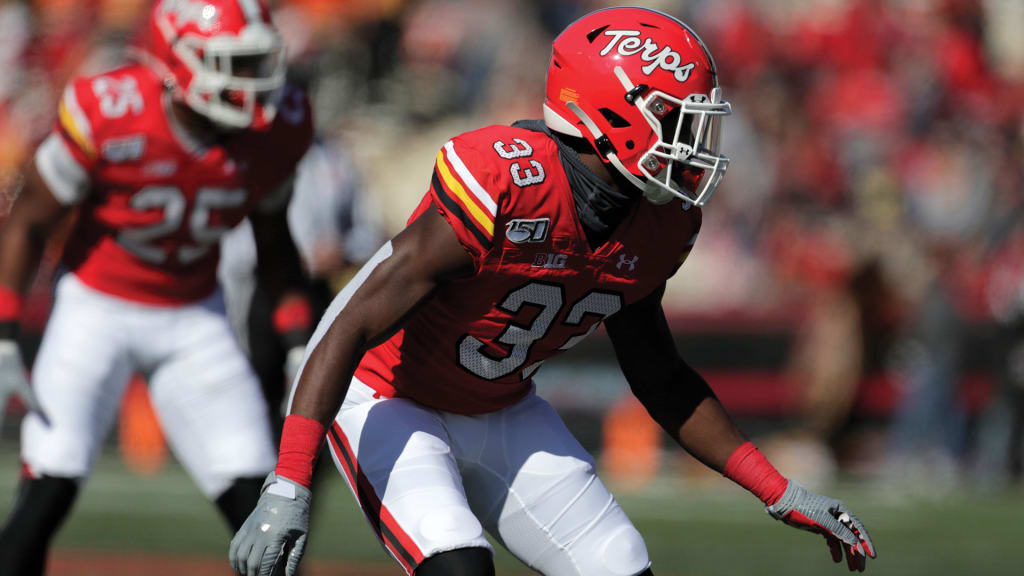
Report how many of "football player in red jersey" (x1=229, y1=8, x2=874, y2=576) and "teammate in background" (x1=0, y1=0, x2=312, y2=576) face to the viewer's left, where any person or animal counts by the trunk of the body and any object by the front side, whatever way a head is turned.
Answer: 0

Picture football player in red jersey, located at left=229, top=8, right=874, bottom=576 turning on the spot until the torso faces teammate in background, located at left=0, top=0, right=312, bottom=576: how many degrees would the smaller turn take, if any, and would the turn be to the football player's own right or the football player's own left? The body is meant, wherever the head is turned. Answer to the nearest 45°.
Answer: approximately 180°

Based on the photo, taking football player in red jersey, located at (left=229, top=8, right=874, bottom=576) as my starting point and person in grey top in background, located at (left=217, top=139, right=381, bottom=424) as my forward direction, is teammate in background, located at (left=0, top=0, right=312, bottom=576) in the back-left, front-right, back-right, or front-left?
front-left

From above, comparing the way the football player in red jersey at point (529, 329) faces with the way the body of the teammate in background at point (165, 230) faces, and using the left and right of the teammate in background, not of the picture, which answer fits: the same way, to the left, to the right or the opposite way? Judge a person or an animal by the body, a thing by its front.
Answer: the same way

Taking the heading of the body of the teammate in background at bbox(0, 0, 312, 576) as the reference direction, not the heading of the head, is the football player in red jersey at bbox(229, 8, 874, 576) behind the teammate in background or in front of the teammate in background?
in front

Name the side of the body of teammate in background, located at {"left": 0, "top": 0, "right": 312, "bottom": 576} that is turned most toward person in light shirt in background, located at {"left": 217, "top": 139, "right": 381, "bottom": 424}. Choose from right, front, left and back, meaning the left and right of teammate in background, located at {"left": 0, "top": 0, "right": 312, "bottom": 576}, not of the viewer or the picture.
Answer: back

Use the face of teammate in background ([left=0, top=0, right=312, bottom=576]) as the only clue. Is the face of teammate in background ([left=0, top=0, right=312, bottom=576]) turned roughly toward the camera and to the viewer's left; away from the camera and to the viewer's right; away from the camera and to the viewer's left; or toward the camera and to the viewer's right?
toward the camera and to the viewer's right

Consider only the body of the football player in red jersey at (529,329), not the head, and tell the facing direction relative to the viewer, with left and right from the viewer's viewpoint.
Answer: facing the viewer and to the right of the viewer

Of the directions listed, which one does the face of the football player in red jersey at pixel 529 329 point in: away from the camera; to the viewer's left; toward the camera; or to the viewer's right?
to the viewer's right

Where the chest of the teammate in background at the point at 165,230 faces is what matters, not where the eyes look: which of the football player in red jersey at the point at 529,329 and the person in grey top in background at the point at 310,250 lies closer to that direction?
the football player in red jersey

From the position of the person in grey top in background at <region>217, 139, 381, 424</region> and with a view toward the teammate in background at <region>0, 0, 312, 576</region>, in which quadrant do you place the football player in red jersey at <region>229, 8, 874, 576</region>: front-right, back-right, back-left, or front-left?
front-left
